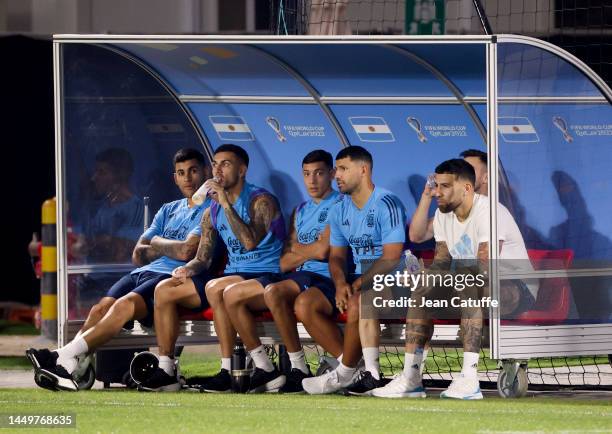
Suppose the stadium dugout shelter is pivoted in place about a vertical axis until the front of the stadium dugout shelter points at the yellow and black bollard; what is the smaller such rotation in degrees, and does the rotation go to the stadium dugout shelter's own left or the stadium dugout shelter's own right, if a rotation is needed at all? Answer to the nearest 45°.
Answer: approximately 90° to the stadium dugout shelter's own right
